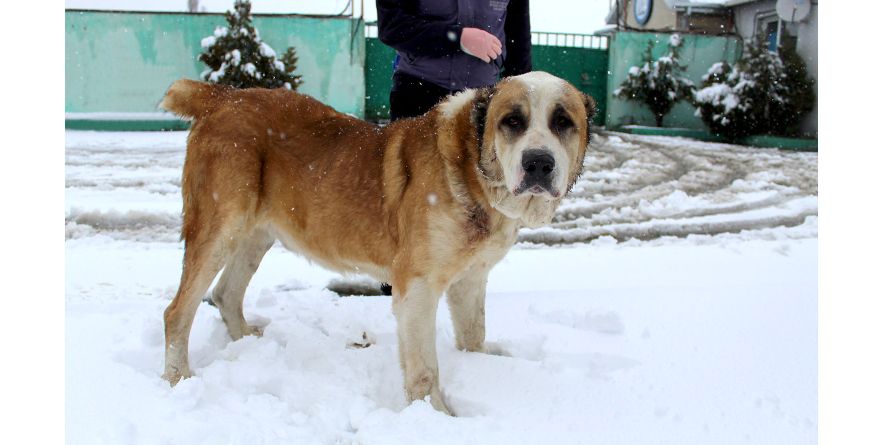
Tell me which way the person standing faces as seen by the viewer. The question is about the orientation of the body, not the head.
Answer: toward the camera

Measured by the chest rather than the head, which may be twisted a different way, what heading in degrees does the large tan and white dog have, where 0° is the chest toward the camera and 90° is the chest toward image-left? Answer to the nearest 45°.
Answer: approximately 315°

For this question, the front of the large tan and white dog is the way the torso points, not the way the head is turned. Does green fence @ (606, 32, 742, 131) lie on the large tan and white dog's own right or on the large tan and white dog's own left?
on the large tan and white dog's own left

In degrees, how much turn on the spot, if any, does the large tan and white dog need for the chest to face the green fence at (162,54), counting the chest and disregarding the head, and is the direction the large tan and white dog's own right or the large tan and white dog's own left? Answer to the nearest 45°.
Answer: approximately 135° to the large tan and white dog's own left

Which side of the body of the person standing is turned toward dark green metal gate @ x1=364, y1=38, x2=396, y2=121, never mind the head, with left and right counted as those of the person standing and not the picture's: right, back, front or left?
back

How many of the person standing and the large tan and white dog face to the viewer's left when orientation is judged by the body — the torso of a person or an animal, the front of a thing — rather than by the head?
0
